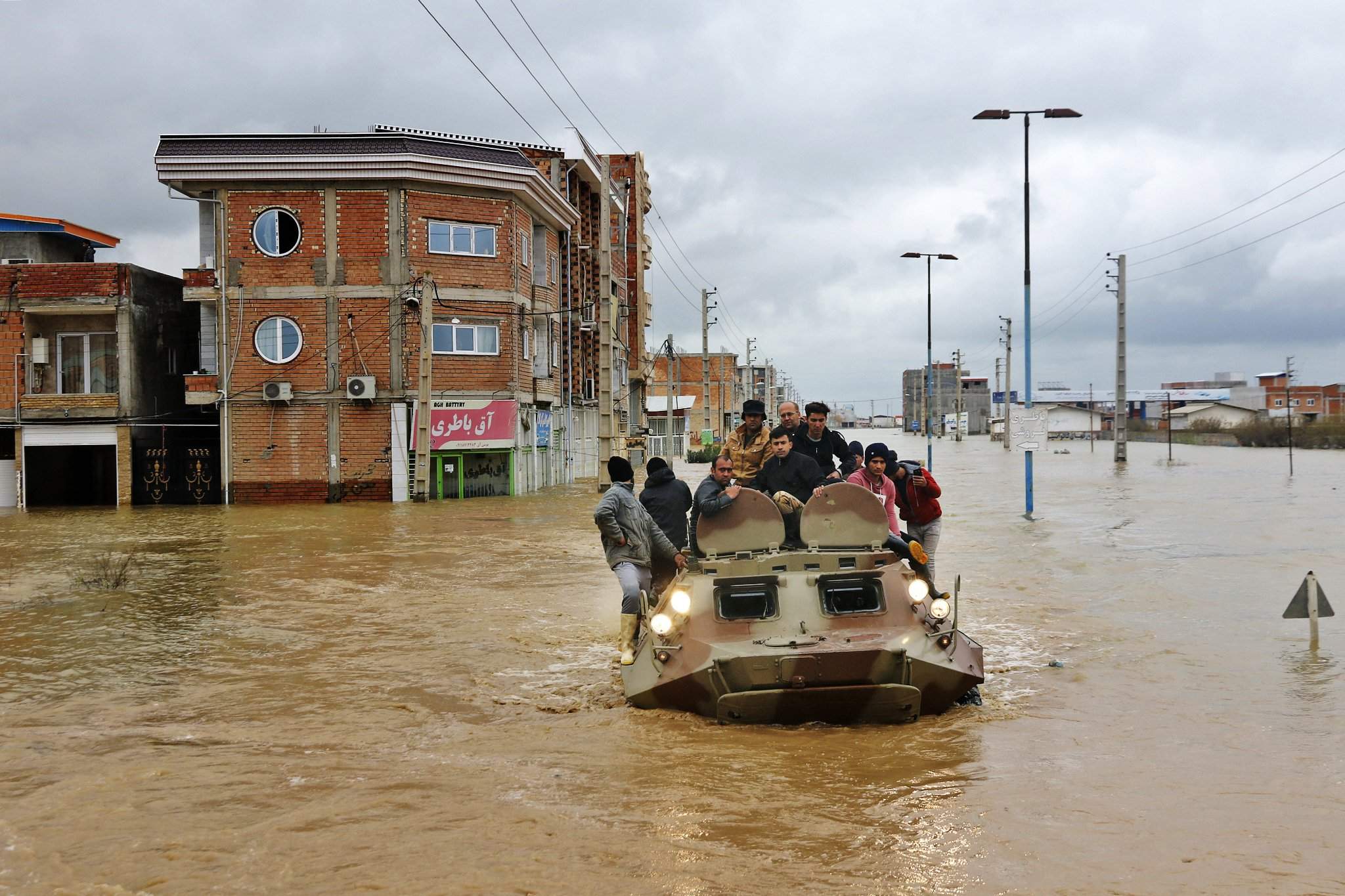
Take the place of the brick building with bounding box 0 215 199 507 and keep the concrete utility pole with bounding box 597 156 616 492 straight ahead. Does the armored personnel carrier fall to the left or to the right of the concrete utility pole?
right

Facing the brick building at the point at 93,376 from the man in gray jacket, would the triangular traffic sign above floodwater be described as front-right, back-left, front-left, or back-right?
back-right

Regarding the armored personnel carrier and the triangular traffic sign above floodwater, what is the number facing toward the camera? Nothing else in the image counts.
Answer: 1

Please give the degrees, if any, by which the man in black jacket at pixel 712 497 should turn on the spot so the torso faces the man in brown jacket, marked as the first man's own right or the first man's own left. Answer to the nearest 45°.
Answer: approximately 135° to the first man's own left

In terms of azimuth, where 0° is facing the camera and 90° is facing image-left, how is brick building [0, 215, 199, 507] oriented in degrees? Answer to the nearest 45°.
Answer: approximately 0°

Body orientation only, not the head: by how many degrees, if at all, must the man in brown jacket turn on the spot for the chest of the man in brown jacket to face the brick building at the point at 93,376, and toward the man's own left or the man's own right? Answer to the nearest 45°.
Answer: approximately 135° to the man's own right

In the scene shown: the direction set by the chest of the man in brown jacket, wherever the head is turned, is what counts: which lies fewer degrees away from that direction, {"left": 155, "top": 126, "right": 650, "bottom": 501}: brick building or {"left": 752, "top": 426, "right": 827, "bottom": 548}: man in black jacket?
the man in black jacket
